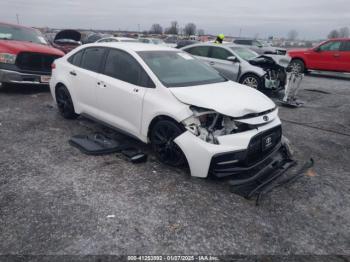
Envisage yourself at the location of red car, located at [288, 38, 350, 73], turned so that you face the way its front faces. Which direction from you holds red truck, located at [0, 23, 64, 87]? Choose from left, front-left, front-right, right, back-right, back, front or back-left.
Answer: front-left

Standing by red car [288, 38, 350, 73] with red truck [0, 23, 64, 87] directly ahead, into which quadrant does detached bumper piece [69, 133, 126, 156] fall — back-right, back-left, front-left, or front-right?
front-left

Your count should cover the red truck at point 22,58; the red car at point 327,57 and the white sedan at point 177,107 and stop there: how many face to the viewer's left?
1

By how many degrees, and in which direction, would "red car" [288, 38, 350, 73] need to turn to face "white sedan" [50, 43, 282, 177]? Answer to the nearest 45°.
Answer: approximately 90° to its left

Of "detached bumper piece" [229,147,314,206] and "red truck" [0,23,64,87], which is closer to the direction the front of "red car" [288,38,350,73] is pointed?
the red truck

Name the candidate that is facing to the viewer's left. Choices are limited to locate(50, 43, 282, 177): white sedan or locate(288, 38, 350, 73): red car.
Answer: the red car

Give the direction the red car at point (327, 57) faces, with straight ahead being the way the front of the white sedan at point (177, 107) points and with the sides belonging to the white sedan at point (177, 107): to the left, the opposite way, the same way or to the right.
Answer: the opposite way

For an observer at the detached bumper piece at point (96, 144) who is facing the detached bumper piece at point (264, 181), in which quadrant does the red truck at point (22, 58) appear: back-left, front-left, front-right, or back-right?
back-left

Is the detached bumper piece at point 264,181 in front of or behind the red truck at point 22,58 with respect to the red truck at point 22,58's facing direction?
in front

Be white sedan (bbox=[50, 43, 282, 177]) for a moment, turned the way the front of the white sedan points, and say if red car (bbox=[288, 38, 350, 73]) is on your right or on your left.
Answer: on your left

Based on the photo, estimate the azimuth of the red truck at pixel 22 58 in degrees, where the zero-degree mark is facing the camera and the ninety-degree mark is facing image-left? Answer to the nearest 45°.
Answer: approximately 315°

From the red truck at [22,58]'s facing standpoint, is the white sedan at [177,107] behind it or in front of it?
in front

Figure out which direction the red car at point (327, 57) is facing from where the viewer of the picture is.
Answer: facing to the left of the viewer

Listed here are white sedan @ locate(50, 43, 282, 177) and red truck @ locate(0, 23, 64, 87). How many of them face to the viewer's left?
0

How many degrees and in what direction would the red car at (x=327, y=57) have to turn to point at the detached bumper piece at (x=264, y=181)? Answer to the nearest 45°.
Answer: approximately 90° to its left

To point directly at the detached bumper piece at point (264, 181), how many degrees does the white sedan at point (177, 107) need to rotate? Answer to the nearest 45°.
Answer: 0° — it already faces it

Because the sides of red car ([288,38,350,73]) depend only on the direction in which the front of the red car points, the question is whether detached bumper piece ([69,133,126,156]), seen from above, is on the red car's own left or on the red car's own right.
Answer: on the red car's own left

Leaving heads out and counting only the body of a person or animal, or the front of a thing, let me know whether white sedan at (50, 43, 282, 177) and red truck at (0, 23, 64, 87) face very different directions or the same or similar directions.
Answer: same or similar directions
